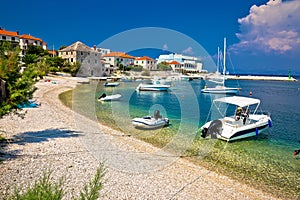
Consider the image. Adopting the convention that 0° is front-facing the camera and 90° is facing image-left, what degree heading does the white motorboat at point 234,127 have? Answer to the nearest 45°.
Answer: approximately 225°
